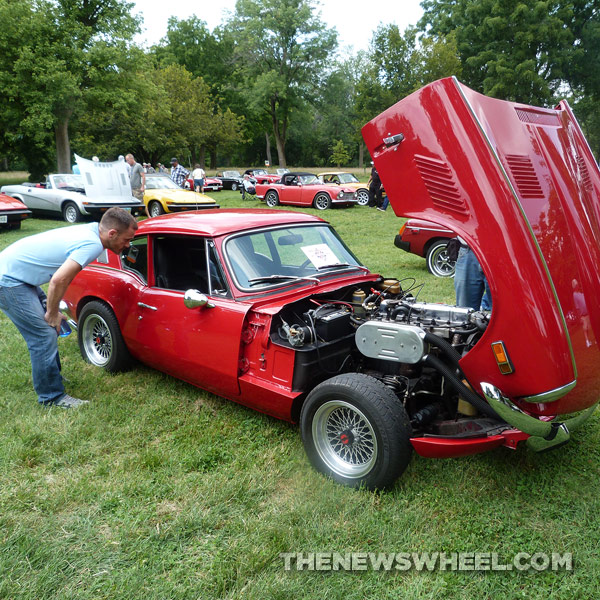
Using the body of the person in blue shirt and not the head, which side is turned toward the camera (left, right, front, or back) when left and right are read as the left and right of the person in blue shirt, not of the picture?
right

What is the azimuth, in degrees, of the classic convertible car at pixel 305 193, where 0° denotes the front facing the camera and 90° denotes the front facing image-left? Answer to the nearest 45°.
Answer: approximately 315°

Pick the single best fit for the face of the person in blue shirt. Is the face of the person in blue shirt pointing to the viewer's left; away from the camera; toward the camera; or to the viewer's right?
to the viewer's right

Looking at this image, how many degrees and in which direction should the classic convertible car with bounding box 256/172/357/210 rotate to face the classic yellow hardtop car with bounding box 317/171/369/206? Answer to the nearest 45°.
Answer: approximately 90° to its left

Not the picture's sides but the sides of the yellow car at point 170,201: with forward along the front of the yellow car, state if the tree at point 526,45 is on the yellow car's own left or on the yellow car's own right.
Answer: on the yellow car's own left

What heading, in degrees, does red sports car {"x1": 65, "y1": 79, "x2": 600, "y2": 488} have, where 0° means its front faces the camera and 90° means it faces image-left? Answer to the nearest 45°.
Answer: approximately 315°

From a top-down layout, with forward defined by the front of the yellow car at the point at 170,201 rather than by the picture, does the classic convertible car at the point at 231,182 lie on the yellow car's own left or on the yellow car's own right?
on the yellow car's own left

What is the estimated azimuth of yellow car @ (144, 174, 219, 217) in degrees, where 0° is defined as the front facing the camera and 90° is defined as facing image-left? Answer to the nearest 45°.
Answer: approximately 315°

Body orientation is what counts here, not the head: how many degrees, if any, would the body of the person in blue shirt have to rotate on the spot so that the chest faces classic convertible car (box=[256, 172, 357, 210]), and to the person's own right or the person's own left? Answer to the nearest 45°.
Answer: approximately 45° to the person's own left
